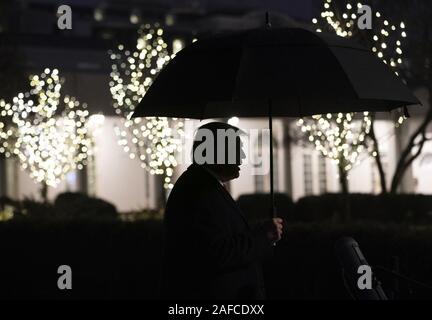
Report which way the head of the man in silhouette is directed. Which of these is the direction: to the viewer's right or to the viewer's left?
to the viewer's right

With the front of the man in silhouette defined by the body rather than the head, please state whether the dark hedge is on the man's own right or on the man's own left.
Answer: on the man's own left

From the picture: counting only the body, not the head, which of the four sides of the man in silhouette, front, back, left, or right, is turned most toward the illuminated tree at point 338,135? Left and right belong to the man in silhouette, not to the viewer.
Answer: left

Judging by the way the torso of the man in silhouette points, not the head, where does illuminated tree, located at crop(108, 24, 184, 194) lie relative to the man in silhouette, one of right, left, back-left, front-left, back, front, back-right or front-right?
left

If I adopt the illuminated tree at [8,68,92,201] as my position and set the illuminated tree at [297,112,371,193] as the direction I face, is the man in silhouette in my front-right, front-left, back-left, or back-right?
front-right

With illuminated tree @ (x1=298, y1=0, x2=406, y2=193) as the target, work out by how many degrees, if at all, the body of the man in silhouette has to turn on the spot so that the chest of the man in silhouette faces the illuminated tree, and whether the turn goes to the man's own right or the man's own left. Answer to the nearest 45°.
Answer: approximately 90° to the man's own left

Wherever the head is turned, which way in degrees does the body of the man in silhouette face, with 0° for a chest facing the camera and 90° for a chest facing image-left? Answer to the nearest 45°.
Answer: approximately 270°

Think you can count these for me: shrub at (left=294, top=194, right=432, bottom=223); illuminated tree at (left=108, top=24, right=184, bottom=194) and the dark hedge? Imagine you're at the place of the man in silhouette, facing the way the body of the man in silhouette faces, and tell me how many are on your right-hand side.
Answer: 0
